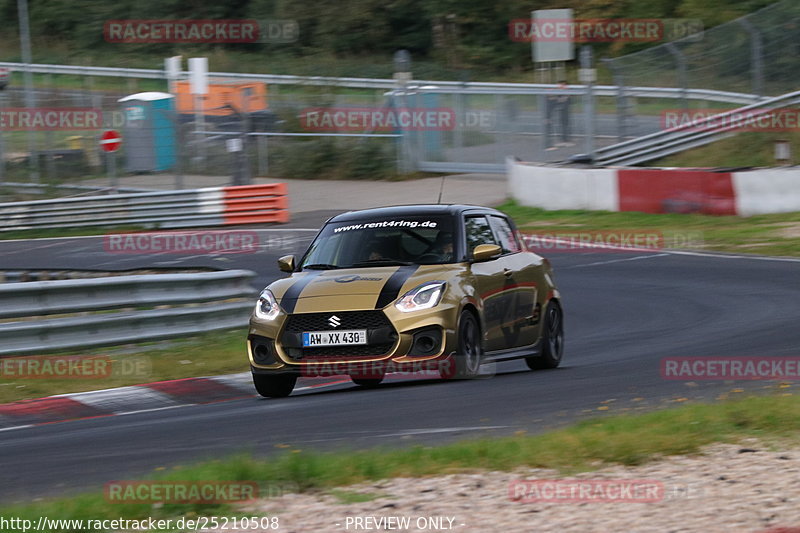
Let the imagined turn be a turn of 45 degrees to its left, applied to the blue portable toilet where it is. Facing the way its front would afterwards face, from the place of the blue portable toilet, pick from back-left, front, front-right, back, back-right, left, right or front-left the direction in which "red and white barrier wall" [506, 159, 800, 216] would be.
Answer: front-left

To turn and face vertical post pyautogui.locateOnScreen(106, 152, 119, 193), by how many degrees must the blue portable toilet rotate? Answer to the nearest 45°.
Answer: approximately 90° to its right

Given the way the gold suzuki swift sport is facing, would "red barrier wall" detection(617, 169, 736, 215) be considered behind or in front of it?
behind

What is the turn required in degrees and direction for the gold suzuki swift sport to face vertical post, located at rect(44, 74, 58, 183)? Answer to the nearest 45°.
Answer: approximately 135° to its right

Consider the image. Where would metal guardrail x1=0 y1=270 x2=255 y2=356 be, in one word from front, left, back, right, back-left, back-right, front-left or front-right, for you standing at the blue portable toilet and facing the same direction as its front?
front-left

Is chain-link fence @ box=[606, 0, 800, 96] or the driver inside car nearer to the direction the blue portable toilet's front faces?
the driver inside car

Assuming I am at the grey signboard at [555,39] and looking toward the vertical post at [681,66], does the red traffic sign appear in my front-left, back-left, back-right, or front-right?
back-right

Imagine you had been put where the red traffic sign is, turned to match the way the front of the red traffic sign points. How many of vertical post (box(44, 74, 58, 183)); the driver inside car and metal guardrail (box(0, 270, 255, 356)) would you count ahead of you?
2

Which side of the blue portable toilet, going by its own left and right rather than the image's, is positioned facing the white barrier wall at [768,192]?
left

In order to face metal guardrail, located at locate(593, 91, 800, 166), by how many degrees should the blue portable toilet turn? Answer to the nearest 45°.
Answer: approximately 135° to its left

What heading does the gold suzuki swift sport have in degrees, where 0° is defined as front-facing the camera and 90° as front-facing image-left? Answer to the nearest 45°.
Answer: approximately 45°

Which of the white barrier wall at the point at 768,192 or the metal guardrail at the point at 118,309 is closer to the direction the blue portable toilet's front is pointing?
the metal guardrail

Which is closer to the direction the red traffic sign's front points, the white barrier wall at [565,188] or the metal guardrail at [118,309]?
the metal guardrail

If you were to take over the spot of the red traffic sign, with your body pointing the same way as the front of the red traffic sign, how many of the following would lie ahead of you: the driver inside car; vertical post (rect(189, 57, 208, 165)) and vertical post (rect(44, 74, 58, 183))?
1

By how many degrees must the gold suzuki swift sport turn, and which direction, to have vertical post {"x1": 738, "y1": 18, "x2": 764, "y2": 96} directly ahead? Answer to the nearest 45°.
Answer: approximately 180°

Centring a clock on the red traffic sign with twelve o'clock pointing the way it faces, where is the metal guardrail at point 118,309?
The metal guardrail is roughly at 12 o'clock from the red traffic sign.

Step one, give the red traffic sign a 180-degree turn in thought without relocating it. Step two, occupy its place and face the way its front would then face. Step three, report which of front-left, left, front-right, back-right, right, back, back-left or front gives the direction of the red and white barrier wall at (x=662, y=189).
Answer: back-right

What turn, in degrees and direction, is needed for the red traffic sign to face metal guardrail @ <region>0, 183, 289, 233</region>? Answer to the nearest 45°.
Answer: approximately 45° to its left
